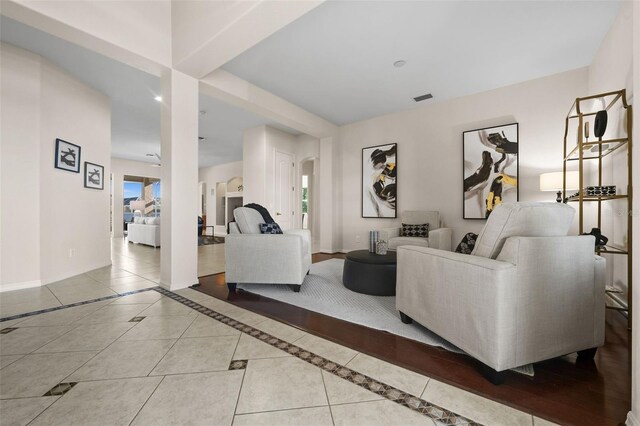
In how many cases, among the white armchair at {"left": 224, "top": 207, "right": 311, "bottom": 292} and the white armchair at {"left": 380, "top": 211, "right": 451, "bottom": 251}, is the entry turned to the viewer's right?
1

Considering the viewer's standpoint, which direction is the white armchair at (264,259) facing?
facing to the right of the viewer

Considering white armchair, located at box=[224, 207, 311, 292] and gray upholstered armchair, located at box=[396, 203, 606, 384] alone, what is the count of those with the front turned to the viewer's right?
1

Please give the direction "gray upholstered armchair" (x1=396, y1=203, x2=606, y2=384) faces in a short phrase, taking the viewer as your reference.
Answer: facing away from the viewer and to the left of the viewer

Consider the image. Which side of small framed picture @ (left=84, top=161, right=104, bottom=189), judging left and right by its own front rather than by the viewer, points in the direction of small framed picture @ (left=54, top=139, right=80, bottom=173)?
right

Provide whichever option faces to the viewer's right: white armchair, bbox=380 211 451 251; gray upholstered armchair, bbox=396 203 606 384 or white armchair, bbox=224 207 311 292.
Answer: white armchair, bbox=224 207 311 292

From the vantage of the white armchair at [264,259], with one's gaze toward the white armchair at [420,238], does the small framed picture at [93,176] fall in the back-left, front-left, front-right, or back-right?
back-left

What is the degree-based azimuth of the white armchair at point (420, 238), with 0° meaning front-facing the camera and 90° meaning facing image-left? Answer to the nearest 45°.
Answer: approximately 45°

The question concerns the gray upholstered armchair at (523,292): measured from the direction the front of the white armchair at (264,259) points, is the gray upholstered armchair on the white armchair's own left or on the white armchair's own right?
on the white armchair's own right

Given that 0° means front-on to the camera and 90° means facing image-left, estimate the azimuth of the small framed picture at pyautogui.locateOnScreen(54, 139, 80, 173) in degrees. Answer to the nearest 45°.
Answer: approximately 315°
